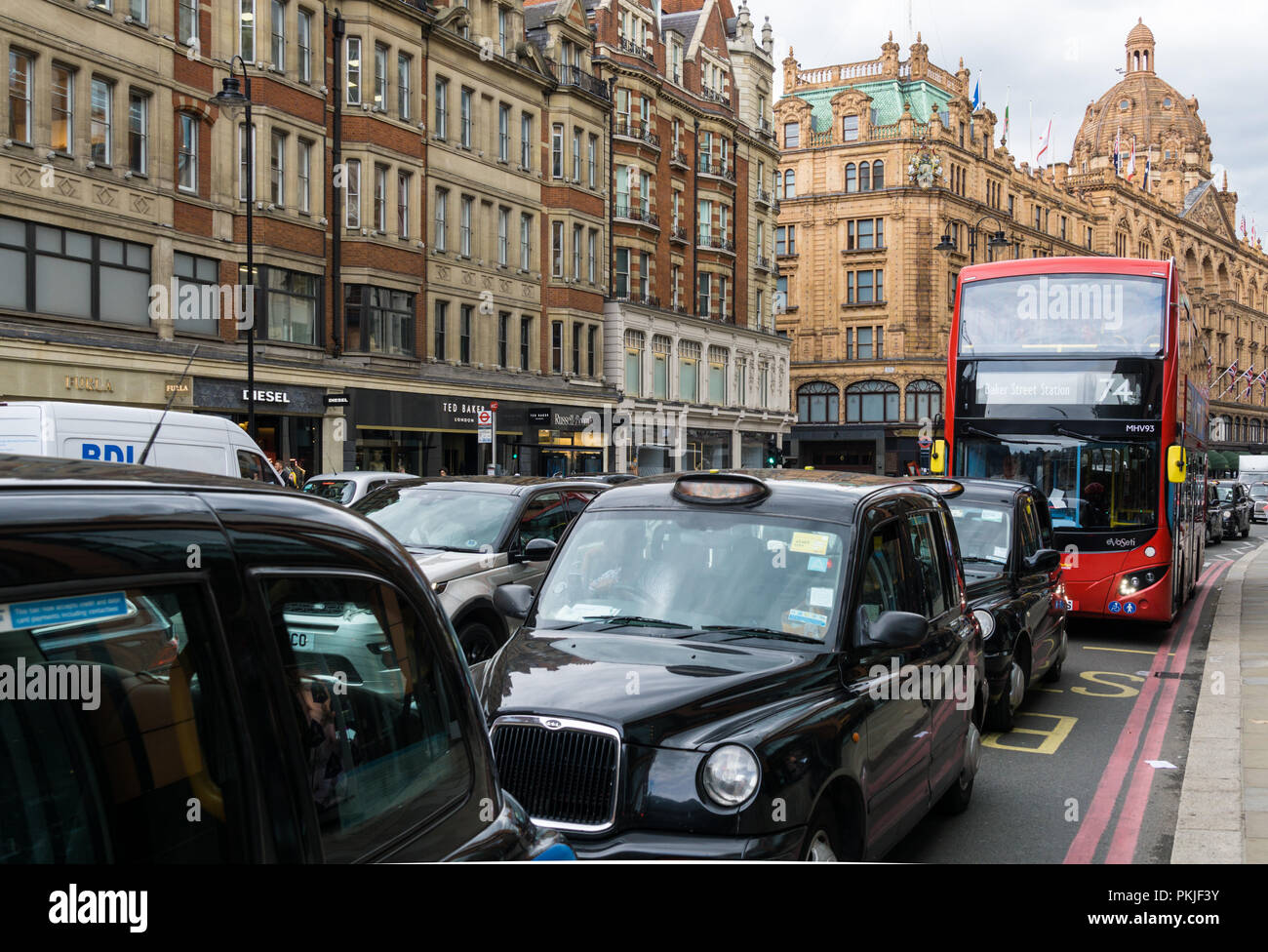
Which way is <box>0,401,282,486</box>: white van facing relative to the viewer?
to the viewer's right

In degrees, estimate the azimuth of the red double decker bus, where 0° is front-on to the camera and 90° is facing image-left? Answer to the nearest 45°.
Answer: approximately 0°

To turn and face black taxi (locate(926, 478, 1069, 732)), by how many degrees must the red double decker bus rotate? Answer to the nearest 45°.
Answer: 0° — it already faces it

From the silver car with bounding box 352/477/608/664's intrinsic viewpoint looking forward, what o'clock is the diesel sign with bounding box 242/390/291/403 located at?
The diesel sign is roughly at 4 o'clock from the silver car.
